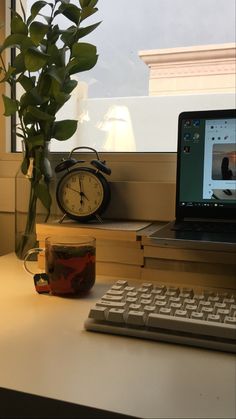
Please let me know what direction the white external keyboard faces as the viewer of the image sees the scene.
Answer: facing the viewer

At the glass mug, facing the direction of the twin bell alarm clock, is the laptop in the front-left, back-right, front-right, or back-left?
front-right

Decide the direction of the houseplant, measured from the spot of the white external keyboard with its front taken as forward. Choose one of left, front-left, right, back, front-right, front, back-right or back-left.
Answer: back-right

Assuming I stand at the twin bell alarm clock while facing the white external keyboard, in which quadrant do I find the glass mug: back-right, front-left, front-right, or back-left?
front-right

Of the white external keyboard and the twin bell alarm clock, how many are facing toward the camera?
2

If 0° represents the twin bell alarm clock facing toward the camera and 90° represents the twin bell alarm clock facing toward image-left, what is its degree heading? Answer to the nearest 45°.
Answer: approximately 0°

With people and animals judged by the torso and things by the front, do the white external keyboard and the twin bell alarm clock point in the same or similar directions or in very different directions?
same or similar directions

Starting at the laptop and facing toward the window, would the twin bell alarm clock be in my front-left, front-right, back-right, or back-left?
front-left
